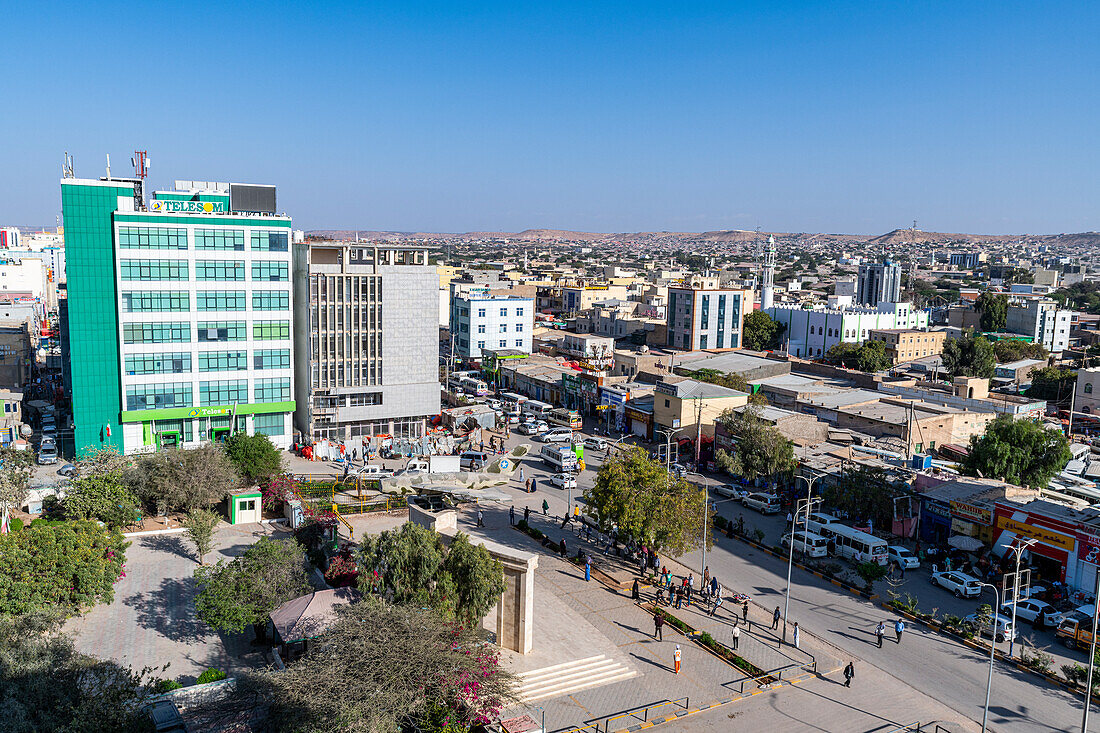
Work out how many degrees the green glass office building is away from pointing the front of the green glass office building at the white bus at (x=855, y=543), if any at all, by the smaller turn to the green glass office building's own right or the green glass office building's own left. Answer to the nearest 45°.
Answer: approximately 45° to the green glass office building's own left

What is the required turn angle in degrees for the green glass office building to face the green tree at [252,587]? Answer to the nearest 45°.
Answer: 0° — it already faces it

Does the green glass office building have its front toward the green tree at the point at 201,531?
yes

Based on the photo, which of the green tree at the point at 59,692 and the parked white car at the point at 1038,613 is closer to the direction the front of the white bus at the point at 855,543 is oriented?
the parked white car

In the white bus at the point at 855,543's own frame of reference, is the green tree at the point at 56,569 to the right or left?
on its right

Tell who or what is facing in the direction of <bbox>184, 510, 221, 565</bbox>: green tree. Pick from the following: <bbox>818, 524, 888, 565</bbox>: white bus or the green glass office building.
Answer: the green glass office building

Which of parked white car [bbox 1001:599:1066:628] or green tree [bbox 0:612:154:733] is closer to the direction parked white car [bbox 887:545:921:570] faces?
the parked white car

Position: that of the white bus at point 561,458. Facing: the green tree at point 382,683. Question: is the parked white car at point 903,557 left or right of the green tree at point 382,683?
left

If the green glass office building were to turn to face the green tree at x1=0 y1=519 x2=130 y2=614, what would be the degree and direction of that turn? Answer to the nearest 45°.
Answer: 0° — it already faces it
